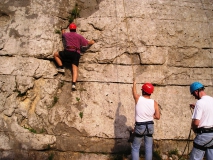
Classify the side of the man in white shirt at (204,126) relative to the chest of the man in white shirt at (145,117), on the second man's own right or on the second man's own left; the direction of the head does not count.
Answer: on the second man's own right

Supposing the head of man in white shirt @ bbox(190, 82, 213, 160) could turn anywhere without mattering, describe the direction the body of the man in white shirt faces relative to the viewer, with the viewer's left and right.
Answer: facing away from the viewer and to the left of the viewer

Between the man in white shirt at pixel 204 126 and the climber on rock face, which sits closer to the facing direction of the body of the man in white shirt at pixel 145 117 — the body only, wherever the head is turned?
the climber on rock face

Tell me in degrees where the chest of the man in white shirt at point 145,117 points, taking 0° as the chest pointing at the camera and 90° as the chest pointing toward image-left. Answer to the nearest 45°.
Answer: approximately 180°

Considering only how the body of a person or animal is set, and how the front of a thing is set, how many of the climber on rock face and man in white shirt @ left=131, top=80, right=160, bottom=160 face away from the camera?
2

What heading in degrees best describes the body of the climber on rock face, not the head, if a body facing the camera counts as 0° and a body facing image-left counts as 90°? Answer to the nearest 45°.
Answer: approximately 180°

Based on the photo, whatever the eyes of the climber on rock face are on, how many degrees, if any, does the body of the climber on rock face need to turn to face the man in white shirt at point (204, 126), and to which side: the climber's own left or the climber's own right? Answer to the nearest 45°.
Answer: approximately 135° to the climber's own right

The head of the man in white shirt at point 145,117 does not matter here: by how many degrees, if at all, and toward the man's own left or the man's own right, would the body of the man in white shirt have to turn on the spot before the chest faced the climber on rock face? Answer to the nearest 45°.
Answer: approximately 45° to the man's own left
